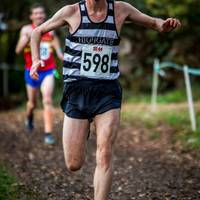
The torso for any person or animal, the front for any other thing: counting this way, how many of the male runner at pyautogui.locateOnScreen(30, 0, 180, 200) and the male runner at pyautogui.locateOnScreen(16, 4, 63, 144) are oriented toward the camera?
2

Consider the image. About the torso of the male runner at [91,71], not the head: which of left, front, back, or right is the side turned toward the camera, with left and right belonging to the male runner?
front

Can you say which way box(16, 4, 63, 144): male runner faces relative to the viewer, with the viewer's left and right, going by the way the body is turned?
facing the viewer

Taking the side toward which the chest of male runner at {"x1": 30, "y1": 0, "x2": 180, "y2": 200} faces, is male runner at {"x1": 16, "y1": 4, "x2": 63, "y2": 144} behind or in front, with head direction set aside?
behind

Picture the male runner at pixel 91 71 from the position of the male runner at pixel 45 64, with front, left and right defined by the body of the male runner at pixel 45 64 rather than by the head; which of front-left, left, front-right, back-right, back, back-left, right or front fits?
front
